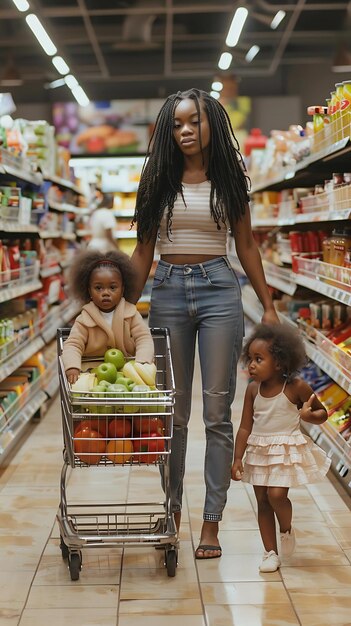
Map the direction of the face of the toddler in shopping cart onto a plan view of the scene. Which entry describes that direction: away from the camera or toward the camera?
toward the camera

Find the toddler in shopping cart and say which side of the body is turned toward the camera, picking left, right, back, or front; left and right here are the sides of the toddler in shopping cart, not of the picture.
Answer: front

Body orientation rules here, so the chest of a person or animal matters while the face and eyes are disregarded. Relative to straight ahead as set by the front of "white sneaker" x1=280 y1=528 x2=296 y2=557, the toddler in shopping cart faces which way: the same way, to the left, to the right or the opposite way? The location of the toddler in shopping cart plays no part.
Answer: the same way

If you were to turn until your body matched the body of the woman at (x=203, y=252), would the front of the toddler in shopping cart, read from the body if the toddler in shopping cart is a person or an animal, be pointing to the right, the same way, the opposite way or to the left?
the same way

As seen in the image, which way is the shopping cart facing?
toward the camera

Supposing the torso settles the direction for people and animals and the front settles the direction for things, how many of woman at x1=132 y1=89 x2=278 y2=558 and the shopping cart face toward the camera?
2

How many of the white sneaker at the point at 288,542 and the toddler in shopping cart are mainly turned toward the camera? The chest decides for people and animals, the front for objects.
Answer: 2

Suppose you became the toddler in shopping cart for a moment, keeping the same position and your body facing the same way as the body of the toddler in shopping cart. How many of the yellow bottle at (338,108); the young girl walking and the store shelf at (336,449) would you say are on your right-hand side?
0

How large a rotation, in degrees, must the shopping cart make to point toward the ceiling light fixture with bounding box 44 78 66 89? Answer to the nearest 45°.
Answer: approximately 180°

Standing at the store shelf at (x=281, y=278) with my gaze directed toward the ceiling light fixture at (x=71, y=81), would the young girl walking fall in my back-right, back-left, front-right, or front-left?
back-left
